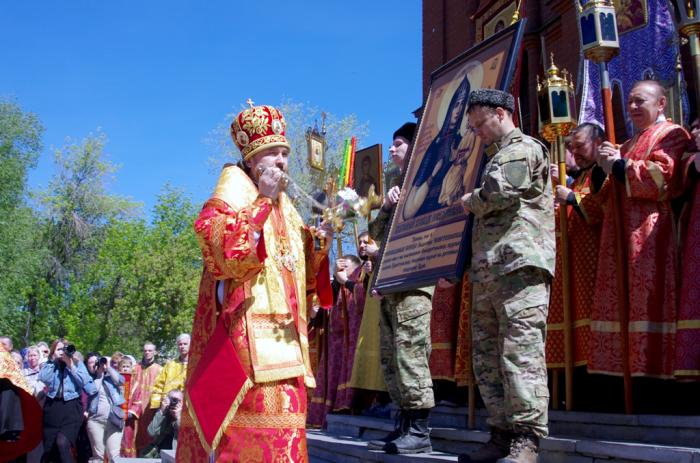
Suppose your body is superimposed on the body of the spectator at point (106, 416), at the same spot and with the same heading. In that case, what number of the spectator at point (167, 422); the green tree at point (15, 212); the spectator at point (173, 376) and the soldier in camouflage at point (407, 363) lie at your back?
1

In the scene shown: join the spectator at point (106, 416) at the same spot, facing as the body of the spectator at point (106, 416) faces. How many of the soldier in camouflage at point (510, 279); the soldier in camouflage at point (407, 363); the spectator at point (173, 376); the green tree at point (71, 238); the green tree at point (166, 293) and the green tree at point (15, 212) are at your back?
3

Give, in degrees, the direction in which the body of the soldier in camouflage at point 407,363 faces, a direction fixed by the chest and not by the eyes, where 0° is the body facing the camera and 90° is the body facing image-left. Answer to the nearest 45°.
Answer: approximately 90°

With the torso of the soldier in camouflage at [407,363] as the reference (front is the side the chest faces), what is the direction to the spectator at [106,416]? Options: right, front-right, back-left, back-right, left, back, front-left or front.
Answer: front-right

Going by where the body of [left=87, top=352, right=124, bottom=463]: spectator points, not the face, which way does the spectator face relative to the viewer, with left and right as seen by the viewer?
facing the viewer

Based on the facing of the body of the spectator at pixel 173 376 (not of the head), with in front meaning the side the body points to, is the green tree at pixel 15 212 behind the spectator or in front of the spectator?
behind

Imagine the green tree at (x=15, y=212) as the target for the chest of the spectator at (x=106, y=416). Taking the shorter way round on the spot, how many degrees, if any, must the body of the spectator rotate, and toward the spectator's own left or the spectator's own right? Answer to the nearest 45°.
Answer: approximately 180°

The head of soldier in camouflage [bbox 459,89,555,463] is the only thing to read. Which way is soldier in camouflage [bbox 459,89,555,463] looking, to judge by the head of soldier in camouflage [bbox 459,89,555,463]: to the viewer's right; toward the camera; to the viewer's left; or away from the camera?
to the viewer's left

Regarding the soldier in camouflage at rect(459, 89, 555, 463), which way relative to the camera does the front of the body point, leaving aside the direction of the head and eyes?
to the viewer's left

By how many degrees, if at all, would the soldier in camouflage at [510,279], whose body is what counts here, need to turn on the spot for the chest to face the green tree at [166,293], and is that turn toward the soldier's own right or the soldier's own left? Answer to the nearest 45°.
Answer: approximately 45° to the soldier's own right

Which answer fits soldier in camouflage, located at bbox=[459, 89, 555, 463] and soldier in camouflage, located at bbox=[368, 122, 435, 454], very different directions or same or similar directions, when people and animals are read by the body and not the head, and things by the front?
same or similar directions

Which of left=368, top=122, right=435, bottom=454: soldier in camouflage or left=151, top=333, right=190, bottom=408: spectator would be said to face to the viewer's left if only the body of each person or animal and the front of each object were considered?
the soldier in camouflage

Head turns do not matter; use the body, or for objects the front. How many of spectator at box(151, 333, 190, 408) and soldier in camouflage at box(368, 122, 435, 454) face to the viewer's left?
1

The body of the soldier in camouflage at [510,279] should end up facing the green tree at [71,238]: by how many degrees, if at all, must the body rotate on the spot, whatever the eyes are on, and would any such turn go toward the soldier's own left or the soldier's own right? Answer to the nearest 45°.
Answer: approximately 45° to the soldier's own right

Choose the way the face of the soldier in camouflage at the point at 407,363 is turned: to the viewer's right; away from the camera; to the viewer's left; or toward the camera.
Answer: to the viewer's left

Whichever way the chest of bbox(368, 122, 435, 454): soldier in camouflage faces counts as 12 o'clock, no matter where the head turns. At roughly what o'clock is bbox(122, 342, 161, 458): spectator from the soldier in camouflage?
The spectator is roughly at 2 o'clock from the soldier in camouflage.

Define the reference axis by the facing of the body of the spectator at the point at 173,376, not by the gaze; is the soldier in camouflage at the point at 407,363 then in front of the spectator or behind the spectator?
in front

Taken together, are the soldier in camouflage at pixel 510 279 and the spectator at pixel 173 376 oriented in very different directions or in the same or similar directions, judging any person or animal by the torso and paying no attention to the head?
very different directions

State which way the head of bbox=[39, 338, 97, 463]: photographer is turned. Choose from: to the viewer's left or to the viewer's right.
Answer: to the viewer's right
